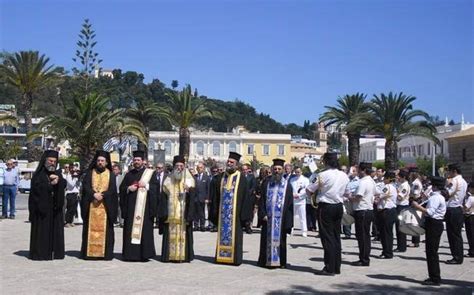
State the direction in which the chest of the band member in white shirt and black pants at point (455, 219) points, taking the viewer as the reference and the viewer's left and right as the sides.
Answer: facing to the left of the viewer

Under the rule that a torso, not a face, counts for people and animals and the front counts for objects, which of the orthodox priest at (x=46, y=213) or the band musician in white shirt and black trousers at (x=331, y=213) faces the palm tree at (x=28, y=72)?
the band musician in white shirt and black trousers

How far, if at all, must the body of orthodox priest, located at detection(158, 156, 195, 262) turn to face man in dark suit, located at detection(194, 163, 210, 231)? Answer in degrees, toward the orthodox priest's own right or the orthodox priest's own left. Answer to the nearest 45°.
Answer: approximately 180°

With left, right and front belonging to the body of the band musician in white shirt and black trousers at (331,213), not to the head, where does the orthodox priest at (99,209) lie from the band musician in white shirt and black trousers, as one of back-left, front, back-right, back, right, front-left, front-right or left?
front-left

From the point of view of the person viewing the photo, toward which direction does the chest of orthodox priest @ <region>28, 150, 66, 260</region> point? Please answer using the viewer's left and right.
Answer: facing the viewer and to the right of the viewer

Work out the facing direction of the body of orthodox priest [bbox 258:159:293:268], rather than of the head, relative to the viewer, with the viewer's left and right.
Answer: facing the viewer

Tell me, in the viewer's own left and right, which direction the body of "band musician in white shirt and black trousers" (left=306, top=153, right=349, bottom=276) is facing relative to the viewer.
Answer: facing away from the viewer and to the left of the viewer

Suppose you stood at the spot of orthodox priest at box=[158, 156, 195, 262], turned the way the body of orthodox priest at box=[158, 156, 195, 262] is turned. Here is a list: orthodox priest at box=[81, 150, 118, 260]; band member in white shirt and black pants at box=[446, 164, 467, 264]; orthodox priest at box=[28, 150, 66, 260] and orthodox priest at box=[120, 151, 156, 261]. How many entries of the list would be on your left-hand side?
1

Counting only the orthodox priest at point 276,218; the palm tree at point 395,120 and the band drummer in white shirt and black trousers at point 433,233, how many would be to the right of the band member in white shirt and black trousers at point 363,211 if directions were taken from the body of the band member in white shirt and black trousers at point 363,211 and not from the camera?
1

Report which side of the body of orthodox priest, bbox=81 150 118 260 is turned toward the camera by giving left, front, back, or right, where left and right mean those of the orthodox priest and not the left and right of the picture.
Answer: front

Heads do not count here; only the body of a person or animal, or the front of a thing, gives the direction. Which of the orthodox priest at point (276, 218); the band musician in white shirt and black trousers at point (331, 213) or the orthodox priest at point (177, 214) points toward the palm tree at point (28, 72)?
the band musician in white shirt and black trousers

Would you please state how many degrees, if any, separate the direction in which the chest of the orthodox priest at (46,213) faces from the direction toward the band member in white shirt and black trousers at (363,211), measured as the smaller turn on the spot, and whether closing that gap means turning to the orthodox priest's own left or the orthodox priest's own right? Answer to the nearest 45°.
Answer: approximately 45° to the orthodox priest's own left

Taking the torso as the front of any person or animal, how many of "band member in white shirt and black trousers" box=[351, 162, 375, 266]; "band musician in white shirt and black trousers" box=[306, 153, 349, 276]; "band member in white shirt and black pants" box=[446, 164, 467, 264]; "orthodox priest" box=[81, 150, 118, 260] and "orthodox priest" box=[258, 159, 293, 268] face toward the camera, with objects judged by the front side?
2

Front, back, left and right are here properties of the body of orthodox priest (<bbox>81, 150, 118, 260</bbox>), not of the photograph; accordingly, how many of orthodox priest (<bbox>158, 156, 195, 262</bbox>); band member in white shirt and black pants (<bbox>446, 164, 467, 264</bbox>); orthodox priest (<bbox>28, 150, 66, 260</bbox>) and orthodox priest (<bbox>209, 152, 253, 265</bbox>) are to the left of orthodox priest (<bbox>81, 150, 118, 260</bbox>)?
3

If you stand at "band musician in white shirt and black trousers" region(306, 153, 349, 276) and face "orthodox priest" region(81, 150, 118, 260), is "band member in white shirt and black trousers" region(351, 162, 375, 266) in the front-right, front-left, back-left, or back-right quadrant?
back-right

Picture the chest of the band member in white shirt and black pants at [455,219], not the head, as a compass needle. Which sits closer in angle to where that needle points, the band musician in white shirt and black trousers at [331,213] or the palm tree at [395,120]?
the band musician in white shirt and black trousers

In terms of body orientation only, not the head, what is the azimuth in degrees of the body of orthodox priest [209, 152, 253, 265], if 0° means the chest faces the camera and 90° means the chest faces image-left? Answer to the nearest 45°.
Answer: approximately 45°

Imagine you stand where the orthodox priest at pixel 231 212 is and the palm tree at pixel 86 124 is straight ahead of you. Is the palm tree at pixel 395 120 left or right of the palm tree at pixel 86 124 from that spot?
right
